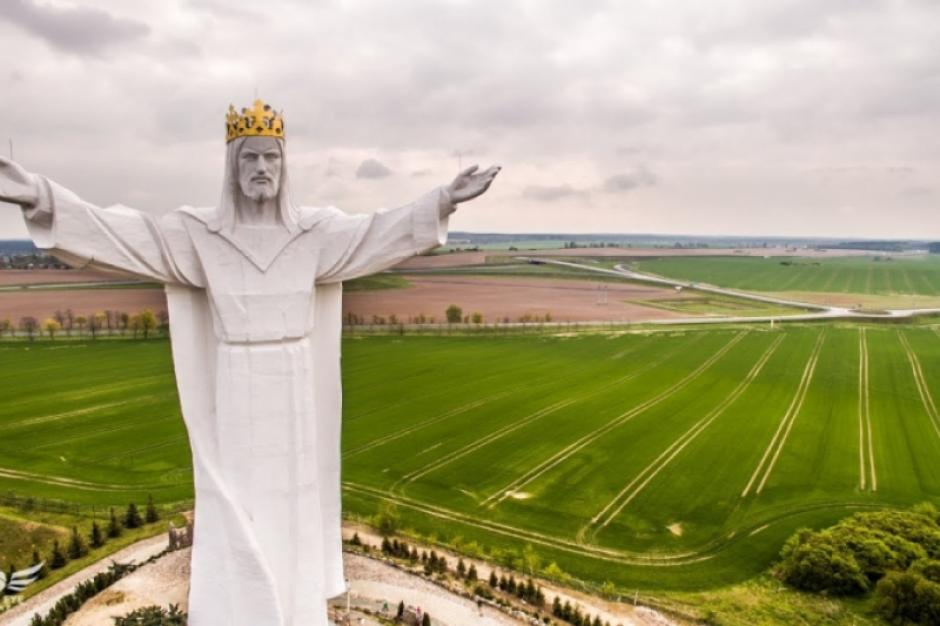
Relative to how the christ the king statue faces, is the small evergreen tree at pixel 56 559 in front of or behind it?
behind

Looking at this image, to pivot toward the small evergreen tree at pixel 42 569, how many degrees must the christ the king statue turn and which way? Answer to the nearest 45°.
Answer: approximately 135° to its right

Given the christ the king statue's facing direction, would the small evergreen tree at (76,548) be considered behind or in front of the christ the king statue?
behind

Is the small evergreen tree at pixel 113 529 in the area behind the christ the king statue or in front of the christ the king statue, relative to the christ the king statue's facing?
behind

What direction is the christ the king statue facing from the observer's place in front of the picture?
facing the viewer

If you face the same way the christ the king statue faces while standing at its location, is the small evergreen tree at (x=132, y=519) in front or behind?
behind

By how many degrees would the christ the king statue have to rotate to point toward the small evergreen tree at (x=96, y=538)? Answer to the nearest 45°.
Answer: approximately 180°
